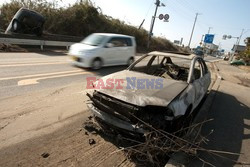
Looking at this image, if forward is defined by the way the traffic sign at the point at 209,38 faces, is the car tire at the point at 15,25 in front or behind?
in front

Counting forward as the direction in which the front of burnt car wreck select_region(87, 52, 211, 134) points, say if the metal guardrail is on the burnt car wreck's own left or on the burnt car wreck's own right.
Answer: on the burnt car wreck's own right

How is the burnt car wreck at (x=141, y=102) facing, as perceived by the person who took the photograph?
facing the viewer and to the left of the viewer

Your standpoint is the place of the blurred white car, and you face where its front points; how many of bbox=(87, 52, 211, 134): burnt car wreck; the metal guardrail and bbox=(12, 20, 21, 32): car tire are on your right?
2

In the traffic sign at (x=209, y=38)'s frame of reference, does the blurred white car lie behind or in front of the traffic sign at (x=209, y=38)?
in front

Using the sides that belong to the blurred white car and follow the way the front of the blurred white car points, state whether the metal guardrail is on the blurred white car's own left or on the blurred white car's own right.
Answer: on the blurred white car's own right

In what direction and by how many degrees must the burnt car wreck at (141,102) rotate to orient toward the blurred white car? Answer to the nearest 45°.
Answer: approximately 90° to its right

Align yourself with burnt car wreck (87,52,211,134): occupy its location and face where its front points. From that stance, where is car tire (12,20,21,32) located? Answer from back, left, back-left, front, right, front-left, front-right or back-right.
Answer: right

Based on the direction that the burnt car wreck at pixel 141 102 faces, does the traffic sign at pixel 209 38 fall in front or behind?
behind

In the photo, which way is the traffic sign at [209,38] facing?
toward the camera

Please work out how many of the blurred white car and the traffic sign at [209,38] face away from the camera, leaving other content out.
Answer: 0

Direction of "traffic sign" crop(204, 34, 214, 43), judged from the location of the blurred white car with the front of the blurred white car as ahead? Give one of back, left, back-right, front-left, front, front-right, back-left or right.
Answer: back
